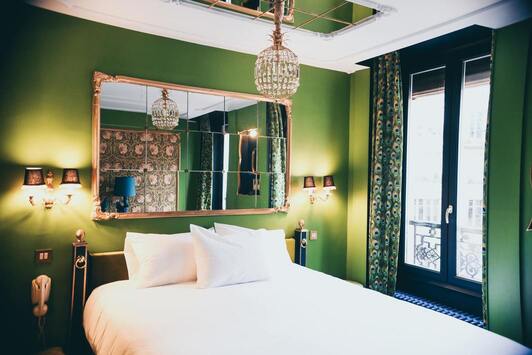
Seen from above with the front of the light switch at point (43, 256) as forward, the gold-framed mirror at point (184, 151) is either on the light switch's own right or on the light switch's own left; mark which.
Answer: on the light switch's own left

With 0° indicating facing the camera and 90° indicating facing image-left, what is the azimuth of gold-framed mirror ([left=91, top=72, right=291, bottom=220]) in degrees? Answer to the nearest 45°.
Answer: approximately 315°

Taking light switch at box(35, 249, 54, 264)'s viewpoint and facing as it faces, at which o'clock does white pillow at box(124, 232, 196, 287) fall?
The white pillow is roughly at 10 o'clock from the light switch.

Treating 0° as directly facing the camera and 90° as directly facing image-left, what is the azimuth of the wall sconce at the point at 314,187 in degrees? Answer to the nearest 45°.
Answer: approximately 315°

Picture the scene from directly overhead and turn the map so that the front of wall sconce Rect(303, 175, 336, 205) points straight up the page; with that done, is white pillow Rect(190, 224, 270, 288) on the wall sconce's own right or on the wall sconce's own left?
on the wall sconce's own right

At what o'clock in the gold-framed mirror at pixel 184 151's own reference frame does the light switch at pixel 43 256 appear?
The light switch is roughly at 4 o'clock from the gold-framed mirror.

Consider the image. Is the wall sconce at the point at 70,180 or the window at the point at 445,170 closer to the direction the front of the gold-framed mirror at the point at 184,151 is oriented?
the window

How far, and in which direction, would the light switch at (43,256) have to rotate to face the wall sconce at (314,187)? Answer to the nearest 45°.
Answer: approximately 90° to its left

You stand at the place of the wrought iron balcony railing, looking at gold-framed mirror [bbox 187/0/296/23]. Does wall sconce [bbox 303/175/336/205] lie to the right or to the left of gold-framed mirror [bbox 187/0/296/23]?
right

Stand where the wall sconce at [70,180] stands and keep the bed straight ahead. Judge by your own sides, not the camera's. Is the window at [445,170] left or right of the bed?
left
